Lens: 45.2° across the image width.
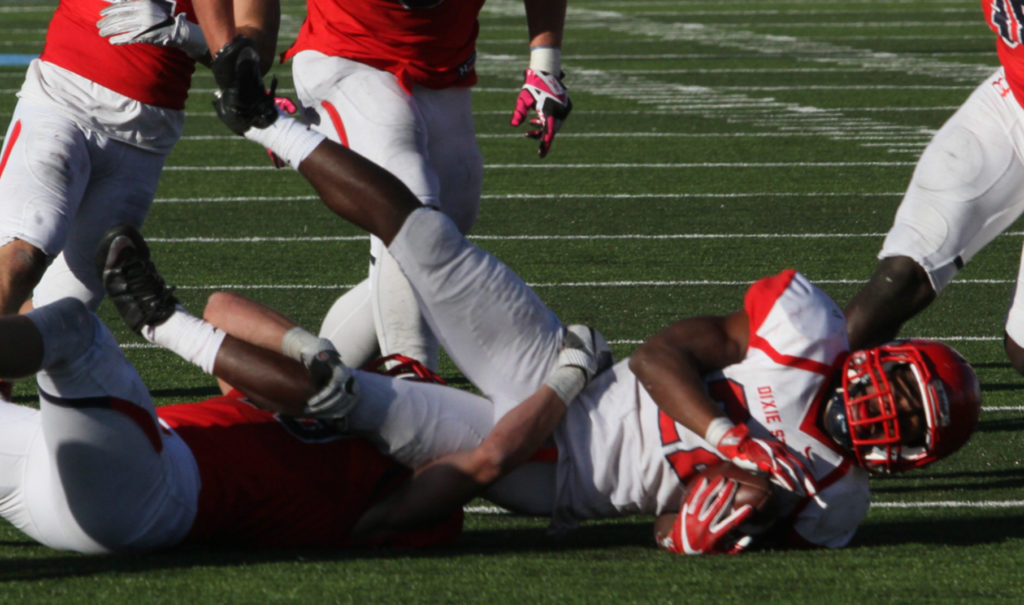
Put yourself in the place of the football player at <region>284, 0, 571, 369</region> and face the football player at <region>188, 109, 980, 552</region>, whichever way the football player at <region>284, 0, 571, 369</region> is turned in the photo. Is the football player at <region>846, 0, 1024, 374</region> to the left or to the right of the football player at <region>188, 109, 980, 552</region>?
left

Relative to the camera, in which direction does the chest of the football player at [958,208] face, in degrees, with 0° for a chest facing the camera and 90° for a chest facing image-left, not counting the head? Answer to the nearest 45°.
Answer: approximately 45°

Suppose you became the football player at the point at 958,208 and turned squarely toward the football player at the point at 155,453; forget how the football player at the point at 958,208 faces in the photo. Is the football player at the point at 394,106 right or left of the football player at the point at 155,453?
right

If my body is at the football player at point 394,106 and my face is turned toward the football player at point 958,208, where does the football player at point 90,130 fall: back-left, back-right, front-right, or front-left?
back-right

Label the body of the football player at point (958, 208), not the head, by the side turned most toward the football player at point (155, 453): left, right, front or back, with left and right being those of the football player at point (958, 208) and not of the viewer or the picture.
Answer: front

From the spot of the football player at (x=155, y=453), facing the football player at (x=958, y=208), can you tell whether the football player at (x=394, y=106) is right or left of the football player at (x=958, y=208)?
left

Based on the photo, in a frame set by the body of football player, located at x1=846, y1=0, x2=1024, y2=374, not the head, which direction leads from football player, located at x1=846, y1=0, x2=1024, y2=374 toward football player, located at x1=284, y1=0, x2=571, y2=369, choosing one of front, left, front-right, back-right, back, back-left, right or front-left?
front-right

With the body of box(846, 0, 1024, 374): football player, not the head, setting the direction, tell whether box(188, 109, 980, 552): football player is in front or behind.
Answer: in front

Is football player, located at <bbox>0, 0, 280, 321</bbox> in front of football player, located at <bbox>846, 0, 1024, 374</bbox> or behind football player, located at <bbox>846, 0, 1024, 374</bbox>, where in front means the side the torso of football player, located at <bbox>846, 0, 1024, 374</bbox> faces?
in front
